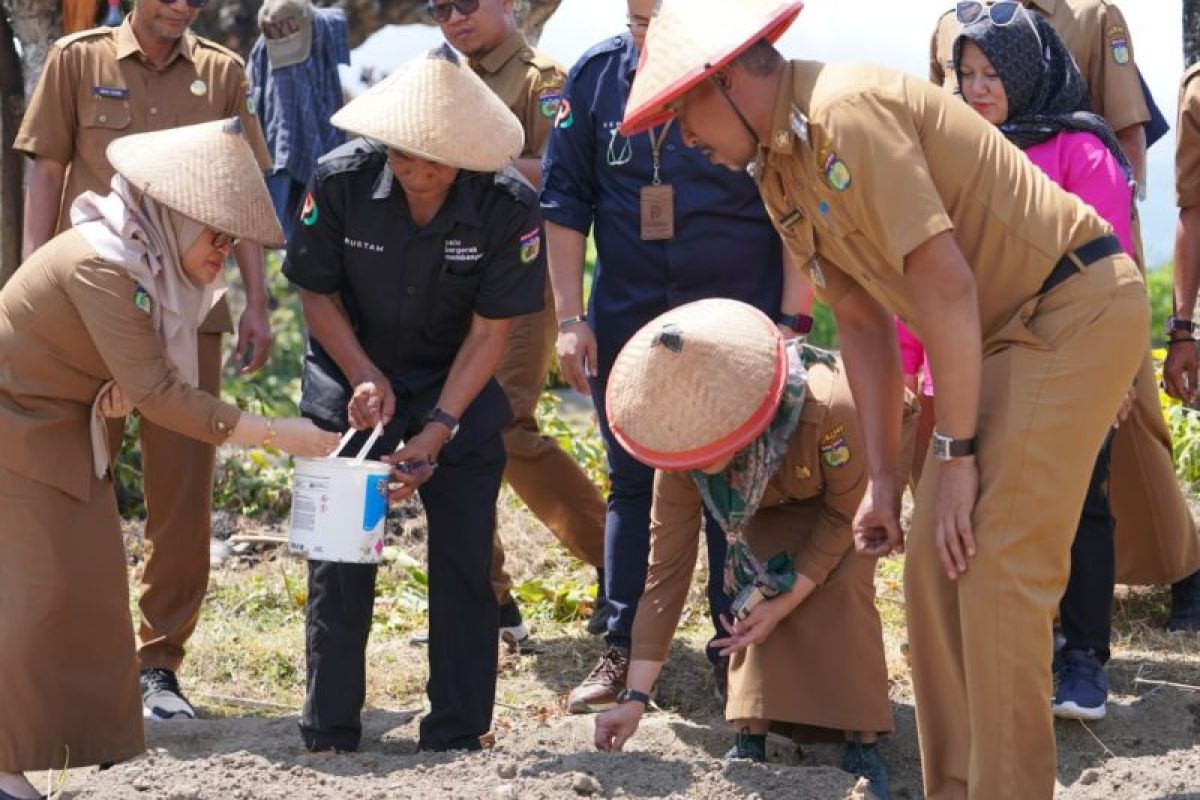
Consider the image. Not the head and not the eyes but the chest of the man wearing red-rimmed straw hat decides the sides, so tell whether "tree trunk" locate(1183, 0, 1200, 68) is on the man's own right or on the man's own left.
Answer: on the man's own right

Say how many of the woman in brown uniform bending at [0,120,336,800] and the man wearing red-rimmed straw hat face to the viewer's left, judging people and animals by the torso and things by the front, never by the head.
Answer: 1

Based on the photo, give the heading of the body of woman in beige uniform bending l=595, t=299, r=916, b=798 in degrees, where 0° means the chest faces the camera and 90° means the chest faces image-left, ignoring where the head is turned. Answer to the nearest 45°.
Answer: approximately 45°

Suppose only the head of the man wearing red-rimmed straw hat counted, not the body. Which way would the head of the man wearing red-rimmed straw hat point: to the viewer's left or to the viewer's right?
to the viewer's left

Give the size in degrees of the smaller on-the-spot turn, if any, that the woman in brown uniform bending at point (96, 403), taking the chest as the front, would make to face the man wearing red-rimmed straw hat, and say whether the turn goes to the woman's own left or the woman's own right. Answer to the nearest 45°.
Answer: approximately 45° to the woman's own right

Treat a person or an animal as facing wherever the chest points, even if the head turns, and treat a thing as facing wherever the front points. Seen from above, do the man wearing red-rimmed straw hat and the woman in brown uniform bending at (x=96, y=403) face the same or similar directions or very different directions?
very different directions

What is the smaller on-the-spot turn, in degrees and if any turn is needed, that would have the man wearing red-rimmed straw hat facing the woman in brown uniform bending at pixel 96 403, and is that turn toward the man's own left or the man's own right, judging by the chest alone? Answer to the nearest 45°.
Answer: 0° — they already face them

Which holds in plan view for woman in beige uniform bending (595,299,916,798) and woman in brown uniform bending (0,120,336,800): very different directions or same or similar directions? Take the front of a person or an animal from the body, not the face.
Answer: very different directions

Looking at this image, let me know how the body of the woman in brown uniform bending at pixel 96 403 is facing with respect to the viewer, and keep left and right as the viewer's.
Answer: facing to the right of the viewer

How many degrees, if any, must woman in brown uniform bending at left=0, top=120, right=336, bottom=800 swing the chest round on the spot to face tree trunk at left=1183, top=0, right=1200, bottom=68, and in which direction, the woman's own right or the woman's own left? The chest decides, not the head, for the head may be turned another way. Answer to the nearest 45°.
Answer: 0° — they already face it

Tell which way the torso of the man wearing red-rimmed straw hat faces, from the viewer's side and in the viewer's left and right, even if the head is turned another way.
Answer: facing to the left of the viewer

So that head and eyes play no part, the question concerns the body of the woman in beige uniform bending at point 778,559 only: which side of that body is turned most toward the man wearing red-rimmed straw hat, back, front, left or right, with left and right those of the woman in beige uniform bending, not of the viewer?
left
